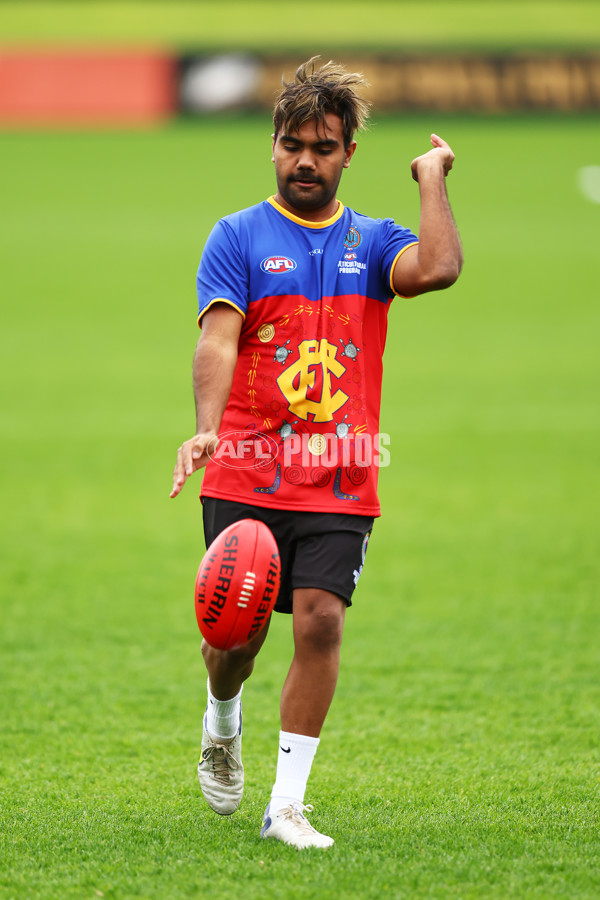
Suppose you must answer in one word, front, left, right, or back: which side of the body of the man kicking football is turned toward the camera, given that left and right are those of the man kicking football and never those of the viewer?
front
